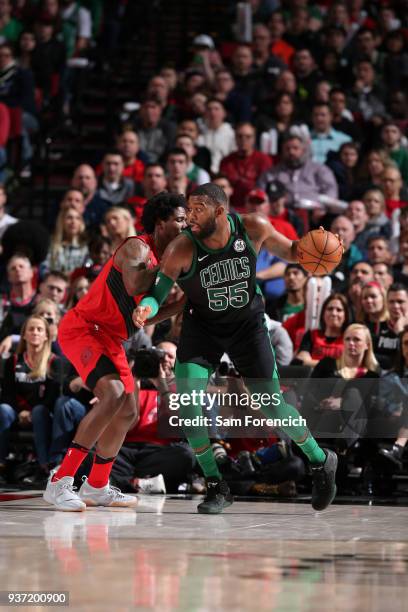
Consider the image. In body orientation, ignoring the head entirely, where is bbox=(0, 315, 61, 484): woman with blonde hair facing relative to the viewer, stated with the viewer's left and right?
facing the viewer

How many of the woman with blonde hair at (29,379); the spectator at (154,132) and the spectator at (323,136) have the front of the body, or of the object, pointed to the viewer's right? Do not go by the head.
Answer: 0

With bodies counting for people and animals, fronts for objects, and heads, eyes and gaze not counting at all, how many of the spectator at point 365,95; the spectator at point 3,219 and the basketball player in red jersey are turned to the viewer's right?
1

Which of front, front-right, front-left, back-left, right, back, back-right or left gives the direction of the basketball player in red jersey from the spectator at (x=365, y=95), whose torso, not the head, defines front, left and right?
front

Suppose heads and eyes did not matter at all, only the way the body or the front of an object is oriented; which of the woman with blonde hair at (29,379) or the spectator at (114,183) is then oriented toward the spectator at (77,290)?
the spectator at (114,183)

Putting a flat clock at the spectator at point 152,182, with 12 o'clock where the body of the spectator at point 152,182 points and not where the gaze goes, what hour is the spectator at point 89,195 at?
the spectator at point 89,195 is roughly at 4 o'clock from the spectator at point 152,182.

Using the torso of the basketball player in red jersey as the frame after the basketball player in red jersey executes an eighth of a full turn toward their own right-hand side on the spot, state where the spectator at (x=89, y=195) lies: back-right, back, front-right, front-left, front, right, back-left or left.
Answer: back-left

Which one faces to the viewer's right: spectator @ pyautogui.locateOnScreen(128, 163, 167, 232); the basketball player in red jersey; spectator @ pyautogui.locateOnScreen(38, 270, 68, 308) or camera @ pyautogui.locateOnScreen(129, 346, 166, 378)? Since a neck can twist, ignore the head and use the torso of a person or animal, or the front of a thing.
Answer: the basketball player in red jersey

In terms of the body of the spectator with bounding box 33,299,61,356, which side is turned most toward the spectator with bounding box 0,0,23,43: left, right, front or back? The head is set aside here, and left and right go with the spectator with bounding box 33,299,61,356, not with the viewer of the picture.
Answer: back

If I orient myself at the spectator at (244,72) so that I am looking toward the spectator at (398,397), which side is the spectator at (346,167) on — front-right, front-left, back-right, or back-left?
front-left

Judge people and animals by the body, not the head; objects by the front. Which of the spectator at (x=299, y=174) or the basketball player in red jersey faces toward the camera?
the spectator

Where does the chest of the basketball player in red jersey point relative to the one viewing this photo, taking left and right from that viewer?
facing to the right of the viewer

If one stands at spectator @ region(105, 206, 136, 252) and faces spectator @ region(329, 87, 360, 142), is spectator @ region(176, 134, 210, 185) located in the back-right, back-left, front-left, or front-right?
front-left

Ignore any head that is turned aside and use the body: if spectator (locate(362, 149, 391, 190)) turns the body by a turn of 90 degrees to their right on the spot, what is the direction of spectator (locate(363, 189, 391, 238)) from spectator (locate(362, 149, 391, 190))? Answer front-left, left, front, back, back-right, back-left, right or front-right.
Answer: back-left

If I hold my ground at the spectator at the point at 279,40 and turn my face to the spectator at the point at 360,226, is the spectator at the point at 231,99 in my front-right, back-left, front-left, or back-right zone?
front-right
